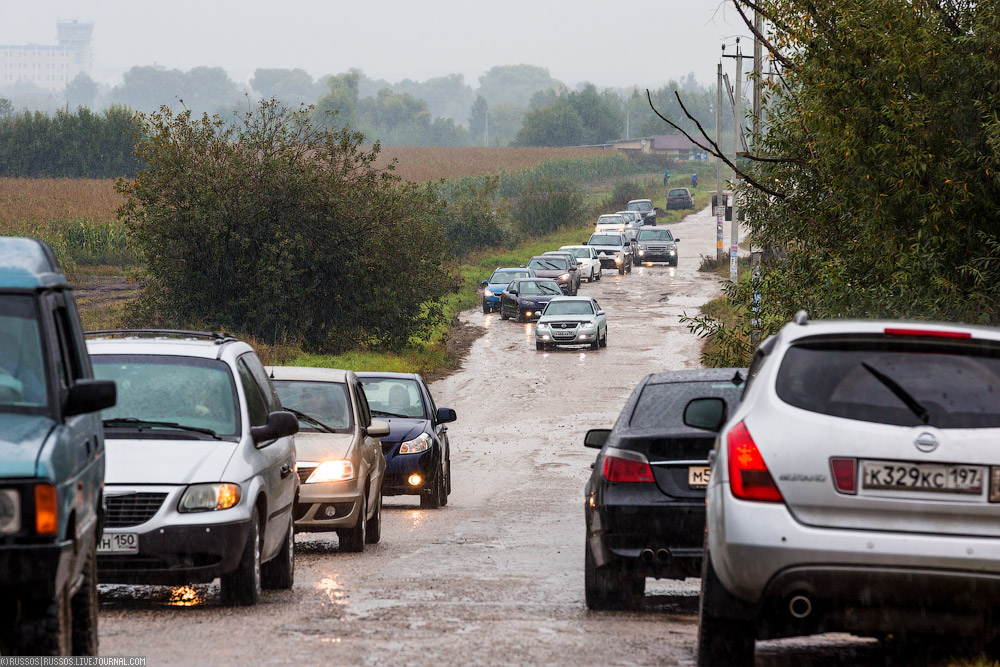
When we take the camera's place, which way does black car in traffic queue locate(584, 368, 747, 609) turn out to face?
facing away from the viewer

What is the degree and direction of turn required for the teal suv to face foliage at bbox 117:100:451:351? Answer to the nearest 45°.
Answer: approximately 180°

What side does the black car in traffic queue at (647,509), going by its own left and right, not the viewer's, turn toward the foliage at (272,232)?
front

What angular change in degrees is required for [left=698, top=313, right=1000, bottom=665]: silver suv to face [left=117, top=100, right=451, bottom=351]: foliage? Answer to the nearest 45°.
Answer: approximately 45° to its left

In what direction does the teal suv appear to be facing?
toward the camera

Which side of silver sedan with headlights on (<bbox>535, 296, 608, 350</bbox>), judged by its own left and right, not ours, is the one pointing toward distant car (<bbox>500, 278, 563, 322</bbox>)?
back

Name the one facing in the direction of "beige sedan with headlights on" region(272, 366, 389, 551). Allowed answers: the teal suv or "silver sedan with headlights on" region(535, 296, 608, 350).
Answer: "silver sedan with headlights on" region(535, 296, 608, 350)

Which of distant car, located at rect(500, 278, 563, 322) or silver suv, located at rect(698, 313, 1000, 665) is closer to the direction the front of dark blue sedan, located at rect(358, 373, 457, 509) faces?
the silver suv

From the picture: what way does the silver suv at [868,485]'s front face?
away from the camera

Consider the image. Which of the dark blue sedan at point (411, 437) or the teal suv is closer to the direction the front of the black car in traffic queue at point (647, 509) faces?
the dark blue sedan

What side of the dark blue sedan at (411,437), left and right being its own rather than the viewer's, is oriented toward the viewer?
front

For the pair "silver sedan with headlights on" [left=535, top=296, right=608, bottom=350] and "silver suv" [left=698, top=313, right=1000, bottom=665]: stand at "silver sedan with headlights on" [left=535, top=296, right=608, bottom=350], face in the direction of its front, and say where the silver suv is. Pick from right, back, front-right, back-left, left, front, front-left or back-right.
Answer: front

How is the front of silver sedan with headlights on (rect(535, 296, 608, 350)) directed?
toward the camera

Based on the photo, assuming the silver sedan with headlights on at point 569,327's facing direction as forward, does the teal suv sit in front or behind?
in front

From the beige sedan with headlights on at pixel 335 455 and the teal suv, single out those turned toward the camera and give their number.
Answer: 2

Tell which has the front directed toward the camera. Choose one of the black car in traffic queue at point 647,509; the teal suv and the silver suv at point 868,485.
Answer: the teal suv

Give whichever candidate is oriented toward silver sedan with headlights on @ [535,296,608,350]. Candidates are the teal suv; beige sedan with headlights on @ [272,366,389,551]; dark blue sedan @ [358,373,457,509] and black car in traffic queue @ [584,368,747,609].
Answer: the black car in traffic queue

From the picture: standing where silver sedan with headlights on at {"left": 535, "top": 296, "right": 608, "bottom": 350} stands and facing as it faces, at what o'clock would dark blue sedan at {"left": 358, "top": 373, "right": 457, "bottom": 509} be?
The dark blue sedan is roughly at 12 o'clock from the silver sedan with headlights on.
